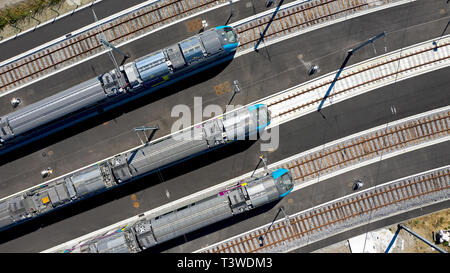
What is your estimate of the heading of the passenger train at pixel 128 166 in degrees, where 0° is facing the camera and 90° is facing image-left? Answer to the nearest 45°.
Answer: approximately 270°
